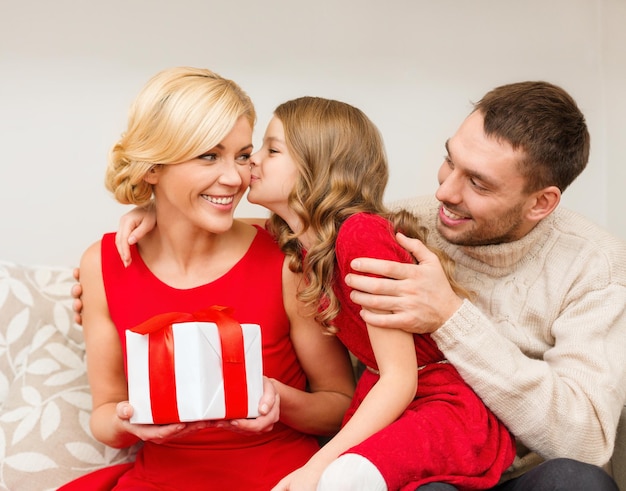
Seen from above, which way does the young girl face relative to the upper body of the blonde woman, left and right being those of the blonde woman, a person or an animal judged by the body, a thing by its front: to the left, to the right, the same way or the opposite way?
to the right

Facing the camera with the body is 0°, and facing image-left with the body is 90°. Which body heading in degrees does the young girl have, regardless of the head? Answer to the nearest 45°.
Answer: approximately 90°

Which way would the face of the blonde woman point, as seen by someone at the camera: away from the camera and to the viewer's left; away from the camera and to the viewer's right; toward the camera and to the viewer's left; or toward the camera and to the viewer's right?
toward the camera and to the viewer's right

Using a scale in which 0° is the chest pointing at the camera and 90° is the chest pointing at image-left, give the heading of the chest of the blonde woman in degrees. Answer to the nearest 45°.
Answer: approximately 0°

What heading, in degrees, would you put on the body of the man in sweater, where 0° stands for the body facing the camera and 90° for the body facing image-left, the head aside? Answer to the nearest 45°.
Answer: approximately 45°

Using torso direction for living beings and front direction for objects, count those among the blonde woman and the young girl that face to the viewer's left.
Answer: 1

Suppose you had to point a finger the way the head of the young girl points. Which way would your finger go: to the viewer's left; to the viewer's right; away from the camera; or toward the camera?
to the viewer's left
